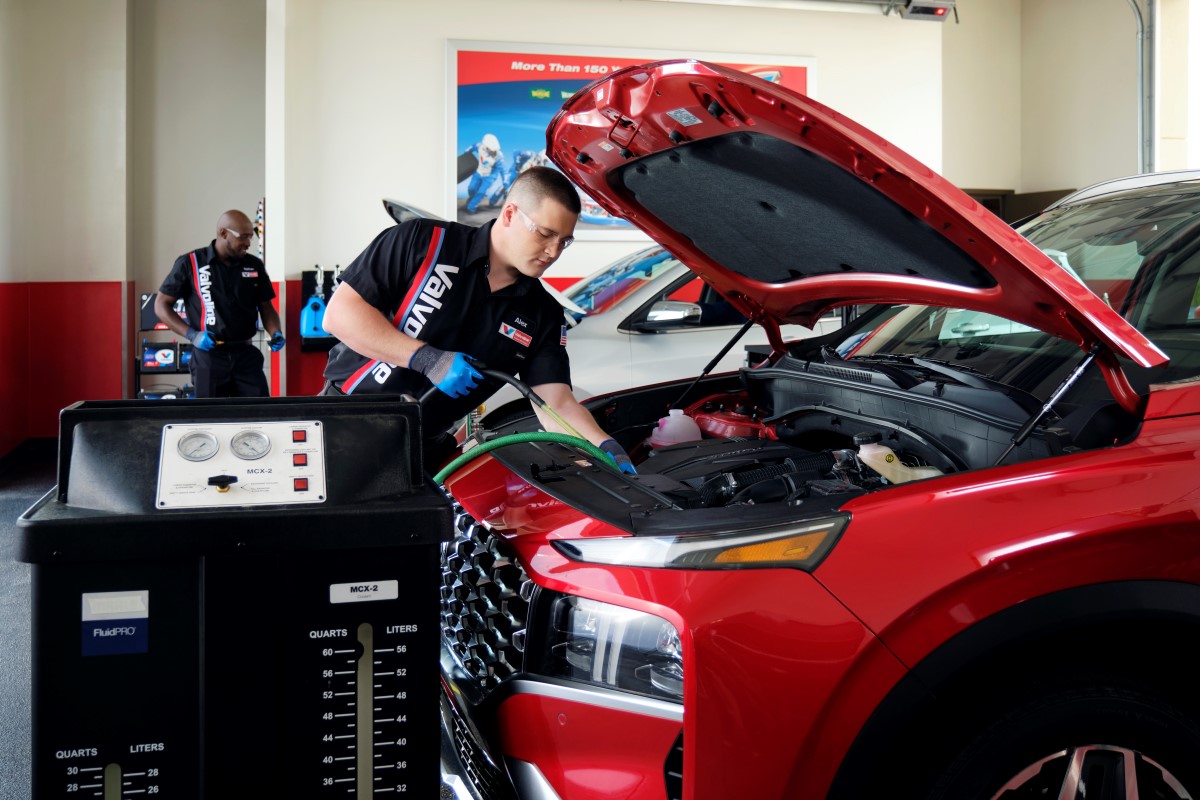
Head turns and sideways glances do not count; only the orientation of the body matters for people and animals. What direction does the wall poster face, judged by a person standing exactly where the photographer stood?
facing the viewer

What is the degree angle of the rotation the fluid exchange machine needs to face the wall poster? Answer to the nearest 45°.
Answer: approximately 180°

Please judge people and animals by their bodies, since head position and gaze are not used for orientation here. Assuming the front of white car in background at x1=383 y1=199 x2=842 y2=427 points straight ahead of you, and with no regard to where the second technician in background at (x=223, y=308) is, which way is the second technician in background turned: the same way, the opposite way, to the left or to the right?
to the left

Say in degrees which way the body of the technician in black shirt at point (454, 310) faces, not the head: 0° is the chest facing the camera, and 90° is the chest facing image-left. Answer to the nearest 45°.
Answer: approximately 315°

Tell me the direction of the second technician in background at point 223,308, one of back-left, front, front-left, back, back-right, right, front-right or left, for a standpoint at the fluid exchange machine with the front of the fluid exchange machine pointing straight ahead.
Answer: back

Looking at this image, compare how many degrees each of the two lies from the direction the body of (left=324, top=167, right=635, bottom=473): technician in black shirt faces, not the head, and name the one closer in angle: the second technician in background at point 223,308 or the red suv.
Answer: the red suv

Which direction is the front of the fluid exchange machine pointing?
toward the camera

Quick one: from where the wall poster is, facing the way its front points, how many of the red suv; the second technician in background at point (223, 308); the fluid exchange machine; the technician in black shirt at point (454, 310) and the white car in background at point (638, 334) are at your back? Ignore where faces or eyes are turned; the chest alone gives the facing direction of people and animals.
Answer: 0

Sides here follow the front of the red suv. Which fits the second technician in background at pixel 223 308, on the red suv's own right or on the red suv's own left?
on the red suv's own right

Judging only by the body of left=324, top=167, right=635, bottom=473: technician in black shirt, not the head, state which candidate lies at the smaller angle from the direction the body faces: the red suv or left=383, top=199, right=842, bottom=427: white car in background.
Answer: the red suv

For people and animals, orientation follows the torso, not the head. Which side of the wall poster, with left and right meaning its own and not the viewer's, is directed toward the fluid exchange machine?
front

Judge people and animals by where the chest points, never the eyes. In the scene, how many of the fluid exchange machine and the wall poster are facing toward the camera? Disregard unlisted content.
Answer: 2

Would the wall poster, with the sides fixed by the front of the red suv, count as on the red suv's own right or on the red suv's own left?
on the red suv's own right

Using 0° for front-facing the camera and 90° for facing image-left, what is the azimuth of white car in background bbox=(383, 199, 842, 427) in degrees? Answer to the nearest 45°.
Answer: approximately 45°
